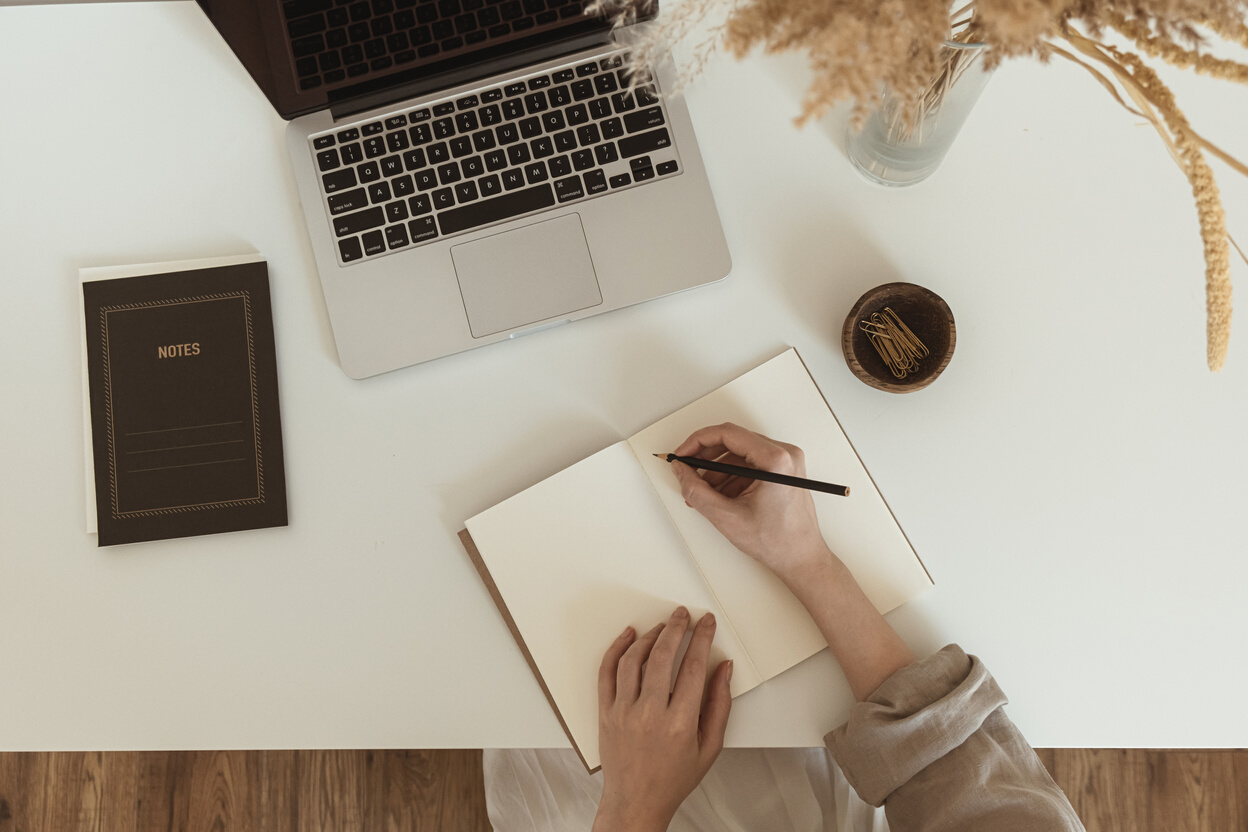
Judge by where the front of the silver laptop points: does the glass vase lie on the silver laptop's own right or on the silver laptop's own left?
on the silver laptop's own left

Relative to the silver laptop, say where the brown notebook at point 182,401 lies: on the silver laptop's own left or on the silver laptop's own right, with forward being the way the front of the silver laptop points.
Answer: on the silver laptop's own right

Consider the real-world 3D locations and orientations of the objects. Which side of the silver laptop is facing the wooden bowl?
left

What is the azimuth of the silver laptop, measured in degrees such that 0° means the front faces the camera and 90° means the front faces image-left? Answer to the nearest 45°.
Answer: approximately 0°
